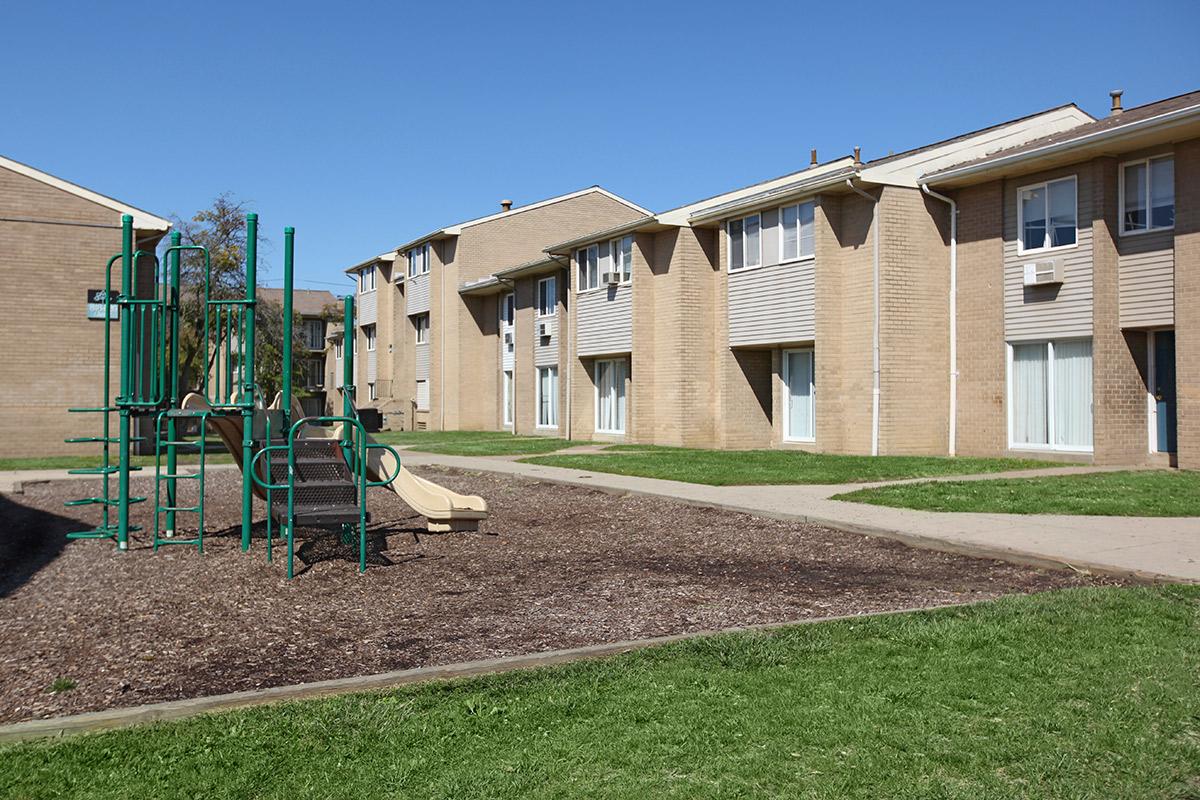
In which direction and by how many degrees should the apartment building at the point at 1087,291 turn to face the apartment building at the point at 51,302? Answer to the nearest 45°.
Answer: approximately 45° to its right

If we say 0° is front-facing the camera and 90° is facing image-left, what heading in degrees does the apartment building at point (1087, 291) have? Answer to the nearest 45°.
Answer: approximately 45°

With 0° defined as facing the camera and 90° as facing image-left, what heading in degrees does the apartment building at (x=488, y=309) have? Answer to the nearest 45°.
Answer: approximately 45°

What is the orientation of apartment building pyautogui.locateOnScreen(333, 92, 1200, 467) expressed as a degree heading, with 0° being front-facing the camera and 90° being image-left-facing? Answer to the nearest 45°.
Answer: approximately 45°
